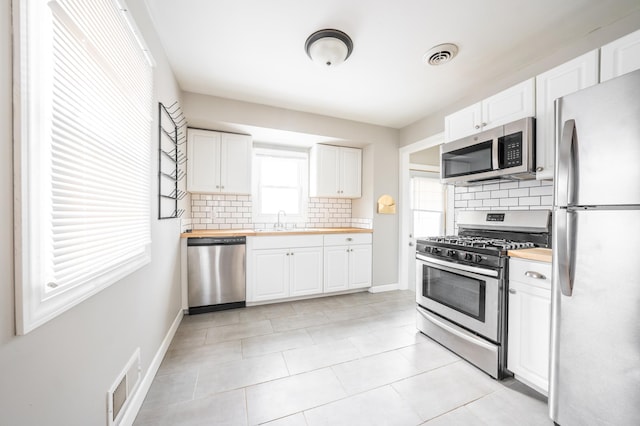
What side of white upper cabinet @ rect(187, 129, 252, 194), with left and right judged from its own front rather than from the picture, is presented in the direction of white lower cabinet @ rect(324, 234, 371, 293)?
left

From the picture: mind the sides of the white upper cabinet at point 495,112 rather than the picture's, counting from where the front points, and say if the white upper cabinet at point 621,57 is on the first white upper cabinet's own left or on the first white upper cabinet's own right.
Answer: on the first white upper cabinet's own left

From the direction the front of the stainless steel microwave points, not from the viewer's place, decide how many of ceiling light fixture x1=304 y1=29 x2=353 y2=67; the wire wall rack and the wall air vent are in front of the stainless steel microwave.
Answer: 3

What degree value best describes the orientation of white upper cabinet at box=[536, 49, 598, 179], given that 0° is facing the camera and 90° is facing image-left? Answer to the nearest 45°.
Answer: approximately 45°

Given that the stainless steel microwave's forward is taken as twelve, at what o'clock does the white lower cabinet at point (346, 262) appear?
The white lower cabinet is roughly at 2 o'clock from the stainless steel microwave.

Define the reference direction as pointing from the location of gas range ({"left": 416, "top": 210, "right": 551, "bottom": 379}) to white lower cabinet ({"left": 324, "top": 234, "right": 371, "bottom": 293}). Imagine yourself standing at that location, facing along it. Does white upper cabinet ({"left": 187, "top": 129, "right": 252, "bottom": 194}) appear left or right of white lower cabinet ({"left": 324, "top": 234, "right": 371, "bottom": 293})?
left

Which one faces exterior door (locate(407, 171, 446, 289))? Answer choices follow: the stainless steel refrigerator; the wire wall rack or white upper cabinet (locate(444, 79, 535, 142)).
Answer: the wire wall rack

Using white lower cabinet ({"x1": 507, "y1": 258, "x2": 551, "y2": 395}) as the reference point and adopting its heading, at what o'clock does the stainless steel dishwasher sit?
The stainless steel dishwasher is roughly at 1 o'clock from the white lower cabinet.

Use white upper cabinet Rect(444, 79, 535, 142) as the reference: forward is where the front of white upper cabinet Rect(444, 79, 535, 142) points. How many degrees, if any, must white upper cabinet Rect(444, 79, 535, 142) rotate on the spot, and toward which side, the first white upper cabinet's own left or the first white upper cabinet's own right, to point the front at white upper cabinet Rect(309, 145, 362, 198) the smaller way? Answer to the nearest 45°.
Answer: approximately 45° to the first white upper cabinet's own right
